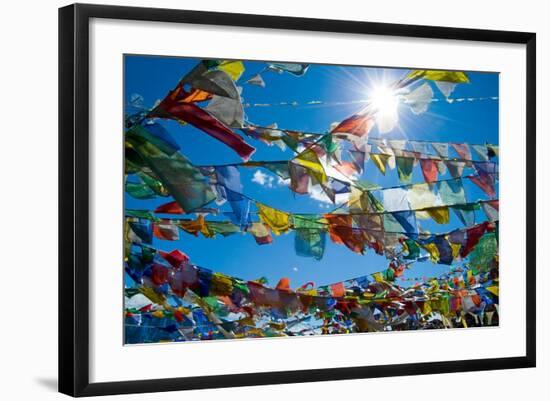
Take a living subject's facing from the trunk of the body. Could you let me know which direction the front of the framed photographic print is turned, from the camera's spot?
facing the viewer and to the right of the viewer
